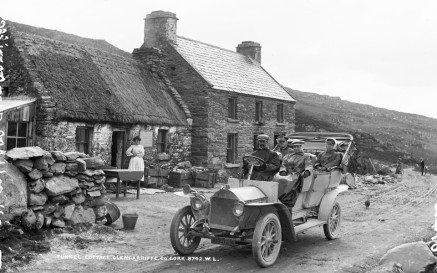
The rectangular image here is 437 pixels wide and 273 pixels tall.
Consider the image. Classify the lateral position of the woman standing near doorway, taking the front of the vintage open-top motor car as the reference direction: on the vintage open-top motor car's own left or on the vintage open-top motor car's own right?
on the vintage open-top motor car's own right

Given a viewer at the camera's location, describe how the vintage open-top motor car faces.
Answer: facing the viewer and to the left of the viewer

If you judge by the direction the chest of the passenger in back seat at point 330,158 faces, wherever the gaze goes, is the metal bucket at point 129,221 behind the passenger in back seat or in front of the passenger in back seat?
in front

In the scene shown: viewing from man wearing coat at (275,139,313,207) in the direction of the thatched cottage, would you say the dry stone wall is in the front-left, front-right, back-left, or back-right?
front-left

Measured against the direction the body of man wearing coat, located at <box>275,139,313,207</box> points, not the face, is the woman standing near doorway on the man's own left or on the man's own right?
on the man's own right

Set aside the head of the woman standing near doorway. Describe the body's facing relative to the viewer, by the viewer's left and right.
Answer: facing the viewer

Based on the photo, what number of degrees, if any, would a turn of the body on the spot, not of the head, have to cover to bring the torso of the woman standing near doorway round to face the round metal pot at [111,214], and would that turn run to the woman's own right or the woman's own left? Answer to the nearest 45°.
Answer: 0° — they already face it

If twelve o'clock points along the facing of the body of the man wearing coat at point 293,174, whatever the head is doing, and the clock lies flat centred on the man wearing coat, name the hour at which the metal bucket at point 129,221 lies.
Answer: The metal bucket is roughly at 2 o'clock from the man wearing coat.

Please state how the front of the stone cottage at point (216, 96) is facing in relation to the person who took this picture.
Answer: facing the viewer and to the right of the viewer

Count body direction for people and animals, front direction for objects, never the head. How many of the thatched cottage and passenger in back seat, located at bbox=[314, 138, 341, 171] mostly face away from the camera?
0

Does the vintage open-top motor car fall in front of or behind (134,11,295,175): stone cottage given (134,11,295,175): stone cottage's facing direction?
in front

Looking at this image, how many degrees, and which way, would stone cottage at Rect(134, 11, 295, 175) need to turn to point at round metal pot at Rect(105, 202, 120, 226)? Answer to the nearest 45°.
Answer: approximately 45° to its right
